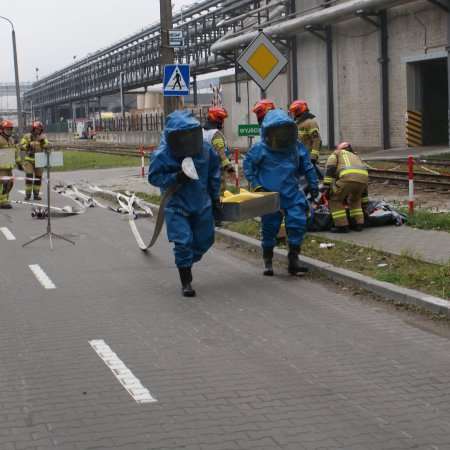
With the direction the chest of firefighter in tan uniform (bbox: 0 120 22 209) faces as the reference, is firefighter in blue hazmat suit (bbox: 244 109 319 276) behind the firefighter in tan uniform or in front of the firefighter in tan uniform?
in front

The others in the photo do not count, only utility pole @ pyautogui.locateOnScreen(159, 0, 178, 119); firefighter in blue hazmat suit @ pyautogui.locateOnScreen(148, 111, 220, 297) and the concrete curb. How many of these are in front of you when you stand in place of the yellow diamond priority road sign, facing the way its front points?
2

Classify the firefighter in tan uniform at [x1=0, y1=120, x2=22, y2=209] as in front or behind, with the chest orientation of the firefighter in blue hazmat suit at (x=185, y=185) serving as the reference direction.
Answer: behind

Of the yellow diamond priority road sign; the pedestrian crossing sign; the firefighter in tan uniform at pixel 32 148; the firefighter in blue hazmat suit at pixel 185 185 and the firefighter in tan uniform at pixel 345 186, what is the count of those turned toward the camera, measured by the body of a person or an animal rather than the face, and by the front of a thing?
4

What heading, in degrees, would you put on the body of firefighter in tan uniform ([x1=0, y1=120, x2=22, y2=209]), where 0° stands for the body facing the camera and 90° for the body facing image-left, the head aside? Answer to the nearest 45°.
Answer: approximately 315°

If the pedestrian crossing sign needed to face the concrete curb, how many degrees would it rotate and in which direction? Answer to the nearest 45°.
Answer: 0° — it already faces it

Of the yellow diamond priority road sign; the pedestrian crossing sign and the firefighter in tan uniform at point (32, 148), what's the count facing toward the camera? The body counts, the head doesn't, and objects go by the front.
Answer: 3
